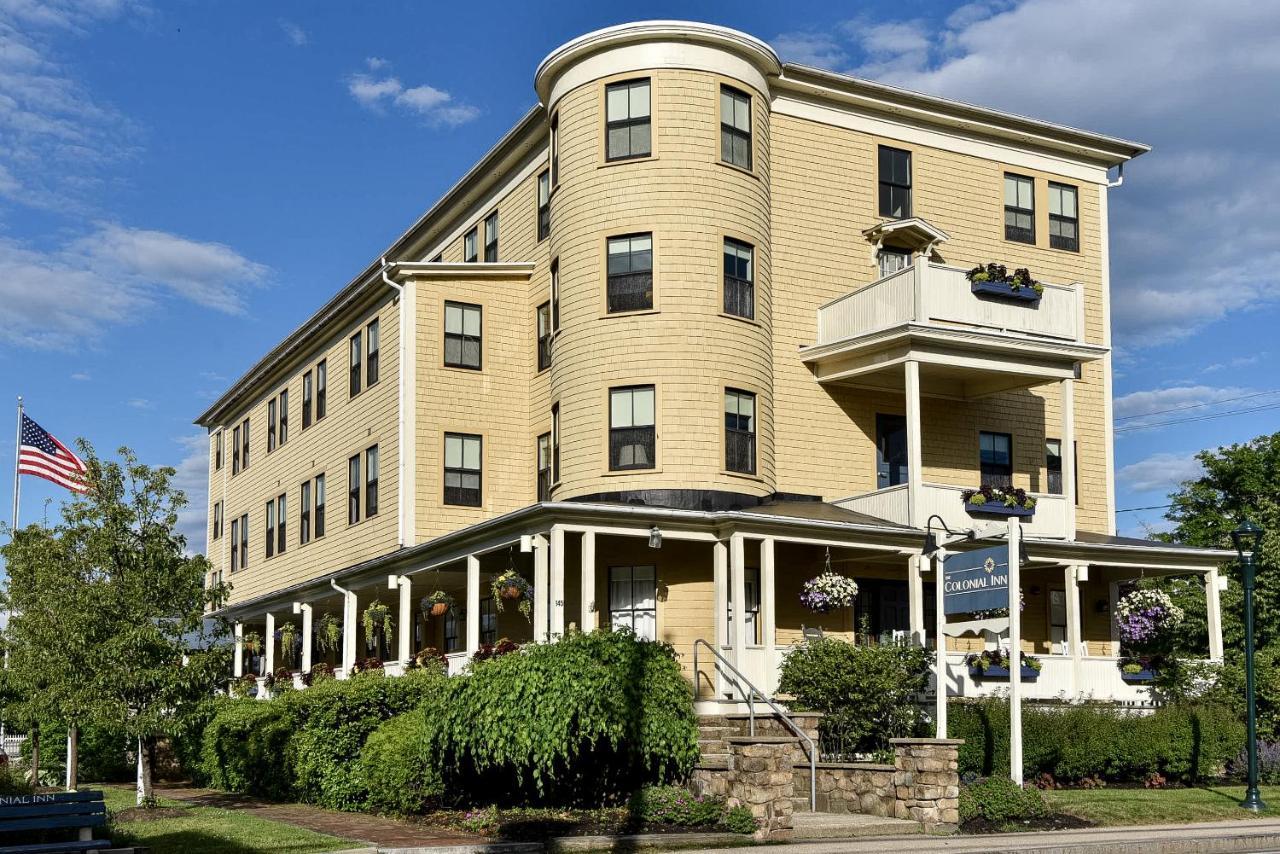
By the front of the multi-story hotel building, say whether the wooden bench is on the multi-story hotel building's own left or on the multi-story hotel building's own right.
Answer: on the multi-story hotel building's own right

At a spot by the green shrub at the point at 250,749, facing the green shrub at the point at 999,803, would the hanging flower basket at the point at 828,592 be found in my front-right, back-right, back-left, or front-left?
front-left

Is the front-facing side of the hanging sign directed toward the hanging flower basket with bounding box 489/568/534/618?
no

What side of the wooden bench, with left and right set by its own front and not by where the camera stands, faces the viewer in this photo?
front

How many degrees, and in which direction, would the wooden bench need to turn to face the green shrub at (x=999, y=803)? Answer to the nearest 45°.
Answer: approximately 90° to its left

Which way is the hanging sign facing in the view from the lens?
facing the viewer and to the left of the viewer

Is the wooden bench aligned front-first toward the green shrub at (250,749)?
no

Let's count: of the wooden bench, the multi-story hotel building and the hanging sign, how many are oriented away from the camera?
0

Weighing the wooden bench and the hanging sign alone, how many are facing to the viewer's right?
0

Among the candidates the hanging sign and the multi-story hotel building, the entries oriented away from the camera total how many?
0

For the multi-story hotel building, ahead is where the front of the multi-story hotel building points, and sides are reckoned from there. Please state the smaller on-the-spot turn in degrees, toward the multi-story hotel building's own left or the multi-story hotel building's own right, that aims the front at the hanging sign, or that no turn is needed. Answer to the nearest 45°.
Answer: approximately 45° to the multi-story hotel building's own right

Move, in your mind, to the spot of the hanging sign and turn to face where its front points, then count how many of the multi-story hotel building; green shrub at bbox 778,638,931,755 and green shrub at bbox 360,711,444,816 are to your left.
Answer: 0

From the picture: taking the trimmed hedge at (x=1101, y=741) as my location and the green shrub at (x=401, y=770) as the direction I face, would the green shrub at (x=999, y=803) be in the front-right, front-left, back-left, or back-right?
front-left
